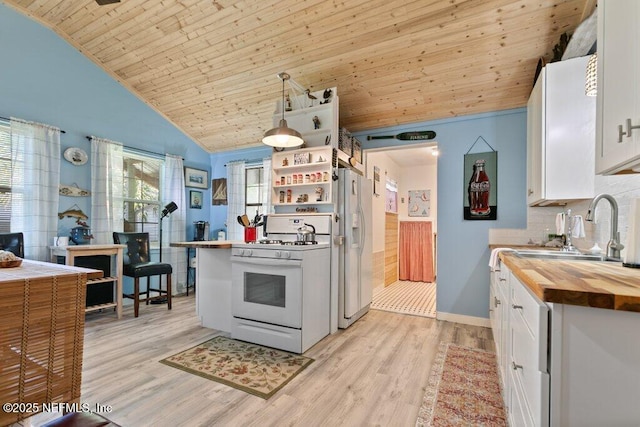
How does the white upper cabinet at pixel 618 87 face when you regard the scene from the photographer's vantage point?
facing the viewer and to the left of the viewer

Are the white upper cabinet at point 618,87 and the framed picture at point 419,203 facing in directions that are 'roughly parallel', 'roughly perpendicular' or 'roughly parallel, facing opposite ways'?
roughly perpendicular

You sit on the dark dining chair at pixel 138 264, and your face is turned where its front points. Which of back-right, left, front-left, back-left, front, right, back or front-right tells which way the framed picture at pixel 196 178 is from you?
left

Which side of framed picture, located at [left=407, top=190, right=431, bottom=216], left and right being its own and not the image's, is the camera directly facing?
front

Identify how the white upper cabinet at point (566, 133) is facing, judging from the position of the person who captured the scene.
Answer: facing to the left of the viewer

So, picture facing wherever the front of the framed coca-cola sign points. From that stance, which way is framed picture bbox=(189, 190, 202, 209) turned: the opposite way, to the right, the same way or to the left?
to the left

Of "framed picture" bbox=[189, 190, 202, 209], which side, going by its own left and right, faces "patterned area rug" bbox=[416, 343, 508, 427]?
front

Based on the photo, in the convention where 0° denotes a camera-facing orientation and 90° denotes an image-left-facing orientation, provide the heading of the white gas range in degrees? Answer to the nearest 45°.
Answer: approximately 45°

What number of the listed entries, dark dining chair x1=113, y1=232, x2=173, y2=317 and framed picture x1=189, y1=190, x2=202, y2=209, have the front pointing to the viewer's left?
0

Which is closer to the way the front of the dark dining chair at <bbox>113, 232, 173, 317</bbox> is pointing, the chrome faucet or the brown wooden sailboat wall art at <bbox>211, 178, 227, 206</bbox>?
the chrome faucet

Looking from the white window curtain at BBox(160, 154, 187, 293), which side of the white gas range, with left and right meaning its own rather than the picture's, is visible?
right

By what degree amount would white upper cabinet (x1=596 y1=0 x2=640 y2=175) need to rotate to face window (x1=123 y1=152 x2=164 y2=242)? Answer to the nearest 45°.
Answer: approximately 45° to its right

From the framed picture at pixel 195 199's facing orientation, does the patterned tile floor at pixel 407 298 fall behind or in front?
in front

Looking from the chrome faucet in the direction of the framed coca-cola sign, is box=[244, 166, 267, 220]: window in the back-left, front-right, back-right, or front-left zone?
front-left

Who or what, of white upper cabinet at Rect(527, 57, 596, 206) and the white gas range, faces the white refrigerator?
the white upper cabinet

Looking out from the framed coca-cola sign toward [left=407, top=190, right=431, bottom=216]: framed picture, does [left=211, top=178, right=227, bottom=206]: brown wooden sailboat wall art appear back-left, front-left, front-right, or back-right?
front-left

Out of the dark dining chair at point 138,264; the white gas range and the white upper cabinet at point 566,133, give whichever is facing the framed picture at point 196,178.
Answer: the white upper cabinet

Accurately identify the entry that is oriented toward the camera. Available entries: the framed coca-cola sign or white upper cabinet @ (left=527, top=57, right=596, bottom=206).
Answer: the framed coca-cola sign
